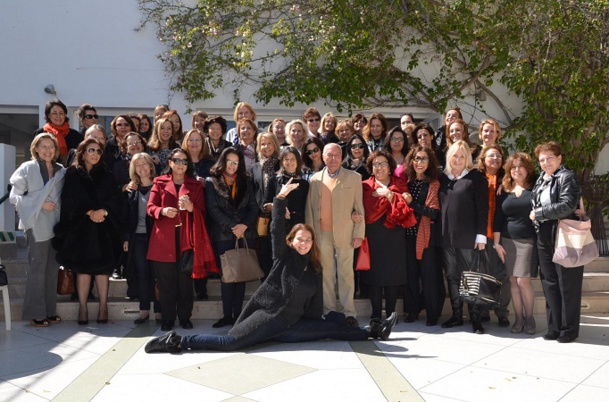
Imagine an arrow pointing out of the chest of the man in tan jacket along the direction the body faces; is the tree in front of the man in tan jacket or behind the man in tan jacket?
behind

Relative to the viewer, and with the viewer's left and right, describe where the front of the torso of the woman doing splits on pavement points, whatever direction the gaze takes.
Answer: facing the viewer and to the right of the viewer

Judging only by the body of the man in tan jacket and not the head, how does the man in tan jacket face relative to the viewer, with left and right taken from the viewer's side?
facing the viewer

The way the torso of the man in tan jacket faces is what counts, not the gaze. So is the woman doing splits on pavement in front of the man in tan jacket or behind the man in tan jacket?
in front

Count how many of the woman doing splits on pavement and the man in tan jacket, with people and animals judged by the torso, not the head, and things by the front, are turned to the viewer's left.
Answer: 0

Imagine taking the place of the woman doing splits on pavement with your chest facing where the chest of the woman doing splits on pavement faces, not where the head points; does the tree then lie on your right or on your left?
on your left
